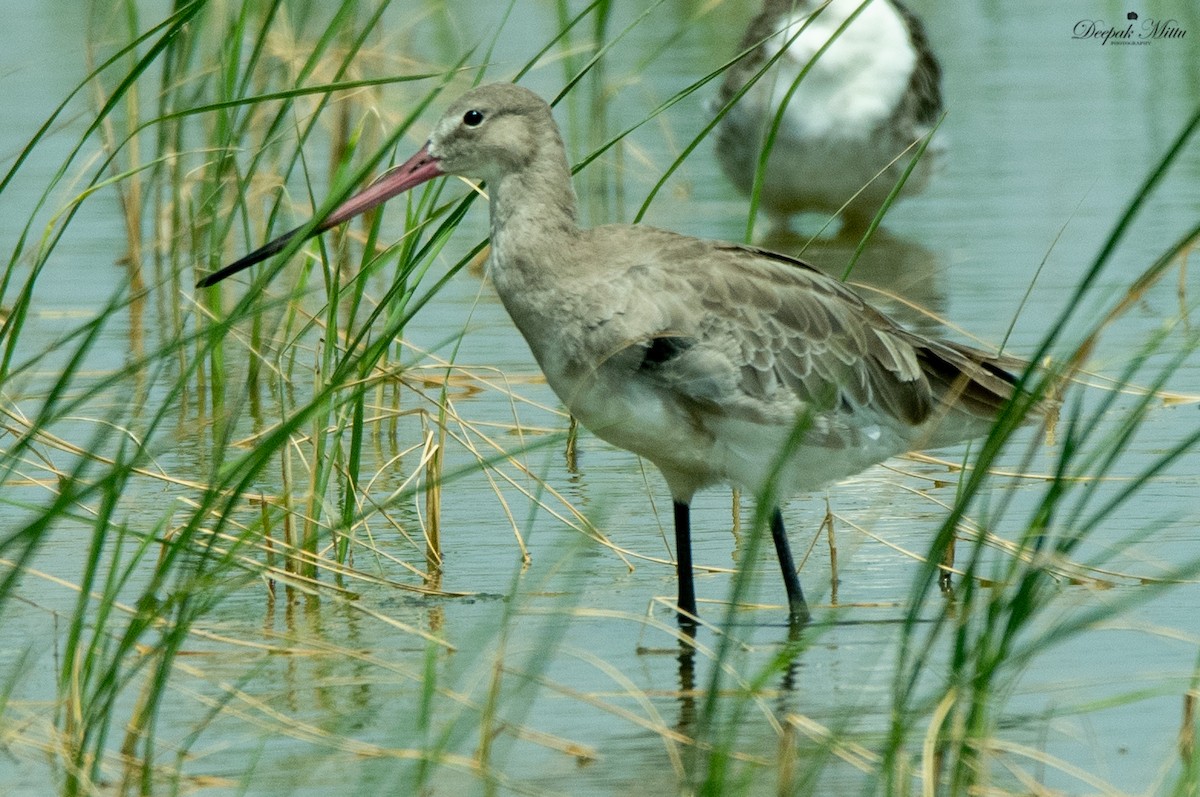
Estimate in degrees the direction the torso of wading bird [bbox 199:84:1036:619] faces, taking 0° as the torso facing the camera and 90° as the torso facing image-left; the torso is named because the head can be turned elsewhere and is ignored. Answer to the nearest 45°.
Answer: approximately 90°

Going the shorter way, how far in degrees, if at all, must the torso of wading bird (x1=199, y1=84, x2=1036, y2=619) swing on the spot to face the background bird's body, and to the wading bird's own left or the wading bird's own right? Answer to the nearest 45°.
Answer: approximately 90° to the wading bird's own right

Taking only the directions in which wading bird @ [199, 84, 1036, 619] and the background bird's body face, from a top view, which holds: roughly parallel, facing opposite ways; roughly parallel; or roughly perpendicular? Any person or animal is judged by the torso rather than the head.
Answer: roughly perpendicular

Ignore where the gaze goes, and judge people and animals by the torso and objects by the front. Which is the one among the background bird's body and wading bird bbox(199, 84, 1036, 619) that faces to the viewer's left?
the wading bird
